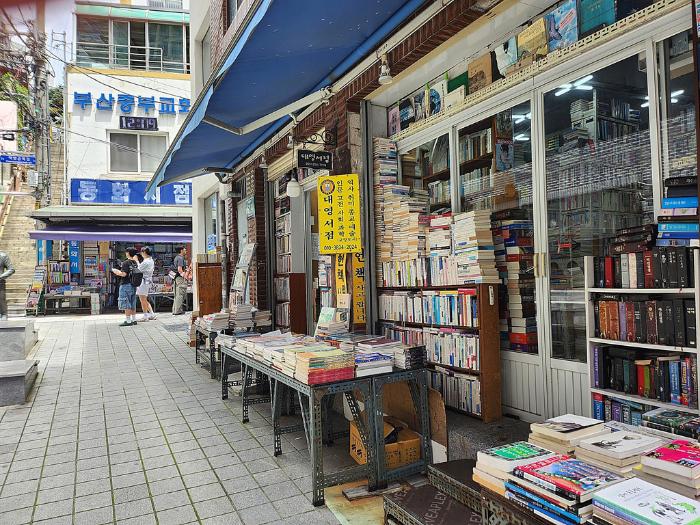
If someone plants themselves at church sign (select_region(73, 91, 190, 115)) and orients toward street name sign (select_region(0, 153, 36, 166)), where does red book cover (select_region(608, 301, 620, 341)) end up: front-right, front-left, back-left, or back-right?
front-left

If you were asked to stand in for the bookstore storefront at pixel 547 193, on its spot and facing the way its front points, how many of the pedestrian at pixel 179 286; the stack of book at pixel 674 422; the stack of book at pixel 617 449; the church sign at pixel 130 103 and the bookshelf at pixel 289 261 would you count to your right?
3

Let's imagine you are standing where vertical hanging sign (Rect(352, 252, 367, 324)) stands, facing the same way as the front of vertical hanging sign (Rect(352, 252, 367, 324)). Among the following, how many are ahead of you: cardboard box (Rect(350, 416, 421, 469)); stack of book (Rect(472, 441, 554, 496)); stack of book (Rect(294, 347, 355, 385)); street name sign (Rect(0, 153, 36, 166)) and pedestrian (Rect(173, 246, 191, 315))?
3

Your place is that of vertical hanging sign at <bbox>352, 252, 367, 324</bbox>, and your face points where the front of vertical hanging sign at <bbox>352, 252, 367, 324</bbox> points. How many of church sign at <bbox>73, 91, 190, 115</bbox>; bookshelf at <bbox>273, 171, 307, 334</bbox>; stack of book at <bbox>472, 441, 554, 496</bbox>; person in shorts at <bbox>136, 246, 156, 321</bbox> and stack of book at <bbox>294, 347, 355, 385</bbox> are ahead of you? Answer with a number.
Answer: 2

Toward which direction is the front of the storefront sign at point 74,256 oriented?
toward the camera

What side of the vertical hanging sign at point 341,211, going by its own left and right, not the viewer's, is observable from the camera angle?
front

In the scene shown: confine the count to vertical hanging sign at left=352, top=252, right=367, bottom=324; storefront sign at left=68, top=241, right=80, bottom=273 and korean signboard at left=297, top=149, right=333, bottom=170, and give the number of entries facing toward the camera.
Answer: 3

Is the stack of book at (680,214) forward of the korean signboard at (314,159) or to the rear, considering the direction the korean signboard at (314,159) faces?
forward

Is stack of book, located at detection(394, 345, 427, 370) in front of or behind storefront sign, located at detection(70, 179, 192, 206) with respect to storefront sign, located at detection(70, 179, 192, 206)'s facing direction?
in front

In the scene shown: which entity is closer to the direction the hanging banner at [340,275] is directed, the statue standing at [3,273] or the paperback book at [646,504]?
the paperback book

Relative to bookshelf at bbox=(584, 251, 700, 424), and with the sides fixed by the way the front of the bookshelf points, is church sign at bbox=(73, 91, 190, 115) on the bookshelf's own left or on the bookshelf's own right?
on the bookshelf's own right

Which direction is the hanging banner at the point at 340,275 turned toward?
toward the camera

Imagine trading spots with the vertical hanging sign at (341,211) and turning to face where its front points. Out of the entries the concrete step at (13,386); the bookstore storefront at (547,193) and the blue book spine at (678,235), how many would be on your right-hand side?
1

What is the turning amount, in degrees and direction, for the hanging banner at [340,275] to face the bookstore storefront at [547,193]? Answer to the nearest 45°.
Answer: approximately 45° to its left

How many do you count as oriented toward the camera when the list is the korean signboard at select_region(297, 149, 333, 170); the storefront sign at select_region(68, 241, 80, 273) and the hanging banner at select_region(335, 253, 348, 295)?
3

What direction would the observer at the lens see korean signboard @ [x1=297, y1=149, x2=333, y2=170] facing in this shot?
facing the viewer

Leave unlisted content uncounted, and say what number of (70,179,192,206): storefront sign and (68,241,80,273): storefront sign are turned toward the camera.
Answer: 2
